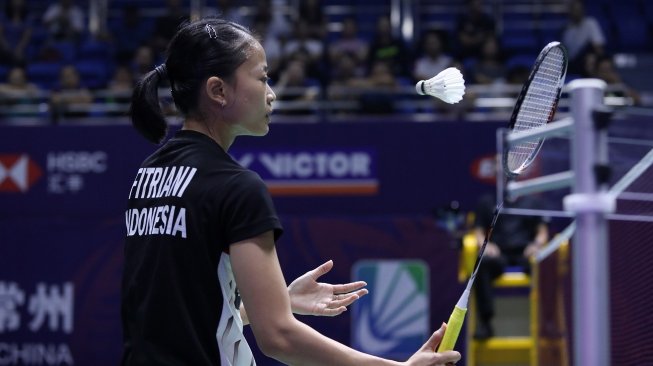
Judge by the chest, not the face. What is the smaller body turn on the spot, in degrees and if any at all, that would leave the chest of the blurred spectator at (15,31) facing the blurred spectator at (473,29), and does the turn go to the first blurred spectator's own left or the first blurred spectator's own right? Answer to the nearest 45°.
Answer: approximately 45° to the first blurred spectator's own left

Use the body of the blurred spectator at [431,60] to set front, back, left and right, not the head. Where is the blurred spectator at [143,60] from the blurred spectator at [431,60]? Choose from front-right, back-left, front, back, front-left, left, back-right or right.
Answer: right

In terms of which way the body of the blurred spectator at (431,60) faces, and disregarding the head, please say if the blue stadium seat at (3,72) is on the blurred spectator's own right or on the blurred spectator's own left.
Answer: on the blurred spectator's own right

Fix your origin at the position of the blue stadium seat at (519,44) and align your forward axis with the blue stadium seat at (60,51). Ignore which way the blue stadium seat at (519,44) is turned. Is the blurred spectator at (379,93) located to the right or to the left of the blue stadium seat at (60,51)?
left

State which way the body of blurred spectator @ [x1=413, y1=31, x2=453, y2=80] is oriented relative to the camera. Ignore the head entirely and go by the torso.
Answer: toward the camera

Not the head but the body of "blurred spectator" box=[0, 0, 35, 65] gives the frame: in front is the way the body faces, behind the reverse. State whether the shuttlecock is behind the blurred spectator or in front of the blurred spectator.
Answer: in front

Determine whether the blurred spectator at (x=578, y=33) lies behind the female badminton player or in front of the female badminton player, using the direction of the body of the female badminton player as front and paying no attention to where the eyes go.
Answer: in front

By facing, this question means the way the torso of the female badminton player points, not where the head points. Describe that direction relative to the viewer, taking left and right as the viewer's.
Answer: facing away from the viewer and to the right of the viewer

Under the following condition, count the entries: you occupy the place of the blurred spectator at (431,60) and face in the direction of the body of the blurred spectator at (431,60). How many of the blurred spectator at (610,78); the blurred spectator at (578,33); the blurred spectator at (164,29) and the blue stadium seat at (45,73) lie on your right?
2

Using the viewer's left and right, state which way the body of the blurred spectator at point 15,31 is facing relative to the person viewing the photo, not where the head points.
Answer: facing the viewer

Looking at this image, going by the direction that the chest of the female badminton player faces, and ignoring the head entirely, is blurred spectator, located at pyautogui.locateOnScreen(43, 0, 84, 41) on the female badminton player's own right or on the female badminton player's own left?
on the female badminton player's own left

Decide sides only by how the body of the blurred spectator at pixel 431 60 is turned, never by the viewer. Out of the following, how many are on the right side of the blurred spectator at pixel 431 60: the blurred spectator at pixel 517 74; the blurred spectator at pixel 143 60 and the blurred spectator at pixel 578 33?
1

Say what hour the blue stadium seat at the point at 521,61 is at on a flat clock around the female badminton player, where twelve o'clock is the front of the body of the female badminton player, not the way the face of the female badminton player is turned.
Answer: The blue stadium seat is roughly at 11 o'clock from the female badminton player.
